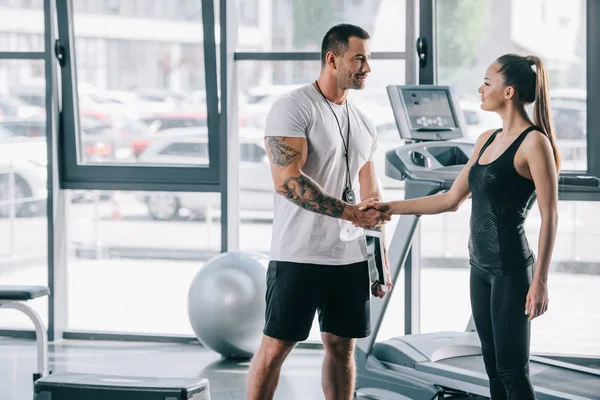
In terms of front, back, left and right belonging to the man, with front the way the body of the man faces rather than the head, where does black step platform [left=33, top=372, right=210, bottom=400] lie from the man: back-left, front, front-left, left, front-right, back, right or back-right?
right

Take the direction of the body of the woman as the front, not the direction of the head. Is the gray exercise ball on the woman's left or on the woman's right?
on the woman's right

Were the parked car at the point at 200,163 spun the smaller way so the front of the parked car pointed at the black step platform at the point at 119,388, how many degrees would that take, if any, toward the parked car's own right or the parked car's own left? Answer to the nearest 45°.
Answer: approximately 90° to the parked car's own left

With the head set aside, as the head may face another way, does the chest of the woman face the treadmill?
no

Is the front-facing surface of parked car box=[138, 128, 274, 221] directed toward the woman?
no

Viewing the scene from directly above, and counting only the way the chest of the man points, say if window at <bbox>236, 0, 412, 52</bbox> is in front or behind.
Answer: behind

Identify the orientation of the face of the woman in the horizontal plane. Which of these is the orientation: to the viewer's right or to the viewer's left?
to the viewer's left

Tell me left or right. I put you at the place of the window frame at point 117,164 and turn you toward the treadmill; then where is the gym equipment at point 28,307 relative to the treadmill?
right

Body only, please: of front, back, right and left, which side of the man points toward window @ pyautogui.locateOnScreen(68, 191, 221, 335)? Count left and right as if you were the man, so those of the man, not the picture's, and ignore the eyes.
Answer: back

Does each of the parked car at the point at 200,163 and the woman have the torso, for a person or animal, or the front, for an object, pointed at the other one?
no

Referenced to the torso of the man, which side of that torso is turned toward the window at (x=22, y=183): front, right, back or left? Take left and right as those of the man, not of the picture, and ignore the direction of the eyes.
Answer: back

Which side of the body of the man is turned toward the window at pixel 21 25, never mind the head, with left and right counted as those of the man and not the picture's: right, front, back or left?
back

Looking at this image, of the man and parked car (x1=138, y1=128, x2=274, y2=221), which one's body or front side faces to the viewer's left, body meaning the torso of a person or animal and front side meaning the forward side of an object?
the parked car

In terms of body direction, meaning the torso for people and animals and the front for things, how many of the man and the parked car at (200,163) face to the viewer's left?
1

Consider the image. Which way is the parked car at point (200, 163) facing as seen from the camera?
to the viewer's left
